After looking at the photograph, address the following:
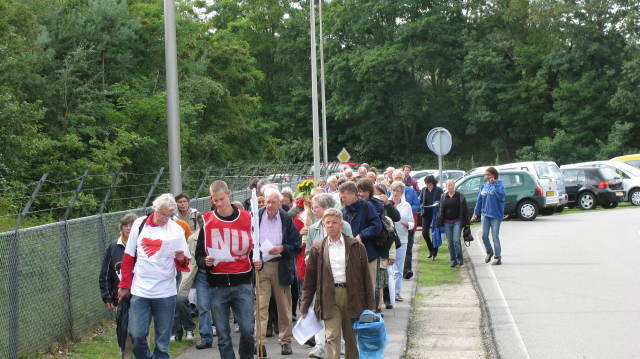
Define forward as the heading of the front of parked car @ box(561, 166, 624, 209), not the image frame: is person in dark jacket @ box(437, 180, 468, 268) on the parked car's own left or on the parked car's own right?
on the parked car's own left

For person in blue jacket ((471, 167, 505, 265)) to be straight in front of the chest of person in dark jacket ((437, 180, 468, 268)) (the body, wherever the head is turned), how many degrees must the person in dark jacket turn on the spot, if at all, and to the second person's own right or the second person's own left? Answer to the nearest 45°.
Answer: approximately 90° to the second person's own left

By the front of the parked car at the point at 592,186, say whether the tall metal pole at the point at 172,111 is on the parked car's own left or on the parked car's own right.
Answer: on the parked car's own left

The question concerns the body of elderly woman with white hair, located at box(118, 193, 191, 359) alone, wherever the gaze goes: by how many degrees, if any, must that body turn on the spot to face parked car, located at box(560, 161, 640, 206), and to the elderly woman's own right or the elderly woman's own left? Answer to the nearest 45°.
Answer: approximately 135° to the elderly woman's own left

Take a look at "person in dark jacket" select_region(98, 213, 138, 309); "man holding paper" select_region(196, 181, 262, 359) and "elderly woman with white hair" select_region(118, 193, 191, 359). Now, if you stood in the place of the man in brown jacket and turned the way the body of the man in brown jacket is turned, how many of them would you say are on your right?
3

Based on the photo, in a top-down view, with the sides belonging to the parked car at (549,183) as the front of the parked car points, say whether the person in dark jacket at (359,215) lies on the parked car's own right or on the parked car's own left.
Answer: on the parked car's own left
